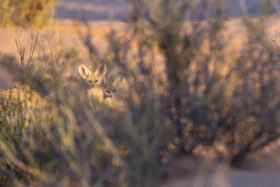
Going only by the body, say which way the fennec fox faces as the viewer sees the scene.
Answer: toward the camera

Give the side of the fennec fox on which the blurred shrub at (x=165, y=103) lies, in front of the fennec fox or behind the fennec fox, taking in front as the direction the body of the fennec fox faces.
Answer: in front
